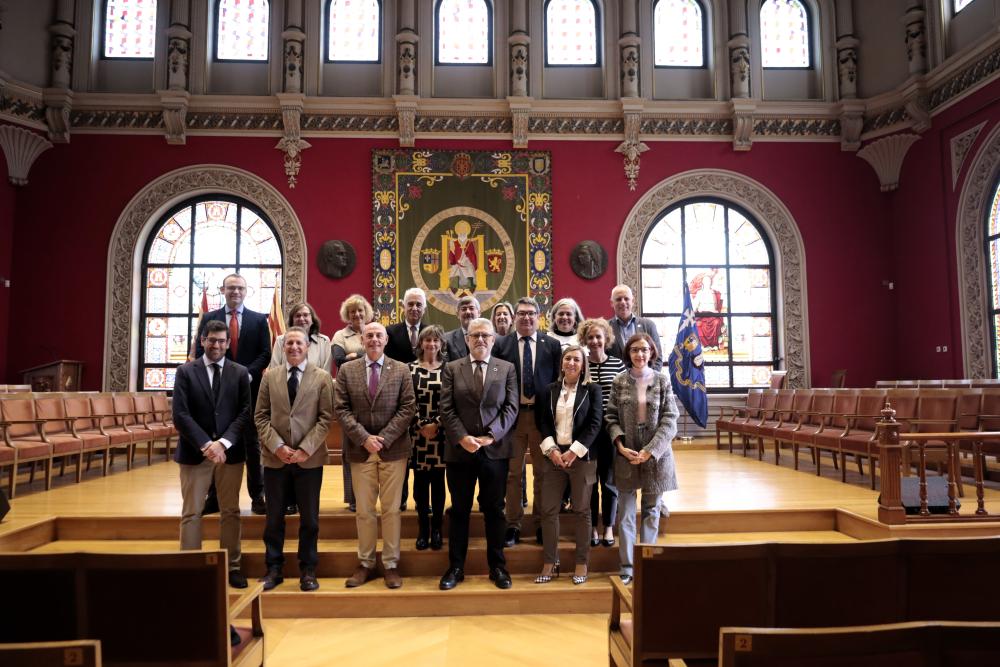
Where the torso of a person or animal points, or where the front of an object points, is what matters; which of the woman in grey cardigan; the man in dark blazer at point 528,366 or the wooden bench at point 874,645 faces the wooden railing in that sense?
the wooden bench

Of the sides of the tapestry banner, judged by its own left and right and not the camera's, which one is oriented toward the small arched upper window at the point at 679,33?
left

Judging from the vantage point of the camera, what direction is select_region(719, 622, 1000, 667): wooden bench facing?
facing away from the viewer

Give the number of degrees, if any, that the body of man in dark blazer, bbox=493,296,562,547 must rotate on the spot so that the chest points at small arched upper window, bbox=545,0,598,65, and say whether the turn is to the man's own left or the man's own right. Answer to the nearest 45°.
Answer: approximately 180°

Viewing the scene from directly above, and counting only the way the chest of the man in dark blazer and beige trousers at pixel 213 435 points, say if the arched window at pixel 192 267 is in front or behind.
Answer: behind

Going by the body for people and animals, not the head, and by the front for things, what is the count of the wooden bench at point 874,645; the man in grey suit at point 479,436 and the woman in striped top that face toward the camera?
2

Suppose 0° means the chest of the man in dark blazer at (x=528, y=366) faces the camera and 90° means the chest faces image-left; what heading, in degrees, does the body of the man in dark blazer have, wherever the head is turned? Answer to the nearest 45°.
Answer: approximately 0°

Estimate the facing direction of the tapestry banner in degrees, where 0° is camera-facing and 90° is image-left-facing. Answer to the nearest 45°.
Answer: approximately 0°

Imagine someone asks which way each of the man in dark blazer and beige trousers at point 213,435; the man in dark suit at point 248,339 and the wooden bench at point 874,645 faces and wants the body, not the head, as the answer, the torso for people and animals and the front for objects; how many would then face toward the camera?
2
